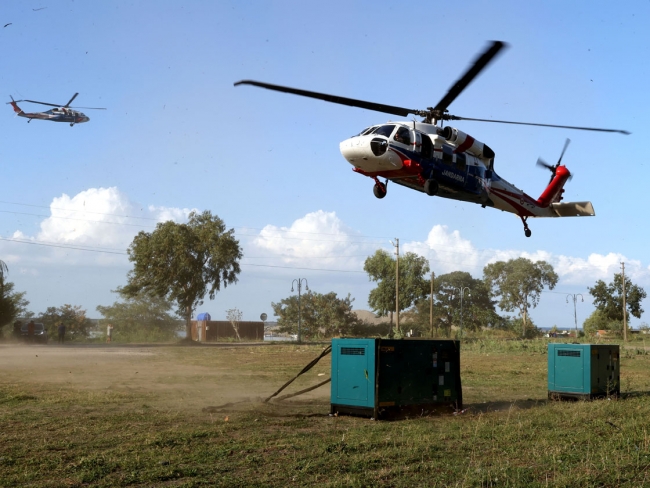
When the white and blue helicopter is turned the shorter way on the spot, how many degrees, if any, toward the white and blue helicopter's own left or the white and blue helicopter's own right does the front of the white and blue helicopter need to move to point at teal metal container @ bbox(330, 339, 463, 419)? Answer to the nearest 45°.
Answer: approximately 45° to the white and blue helicopter's own left

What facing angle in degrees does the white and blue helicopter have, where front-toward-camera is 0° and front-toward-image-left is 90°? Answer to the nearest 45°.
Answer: approximately 45°
